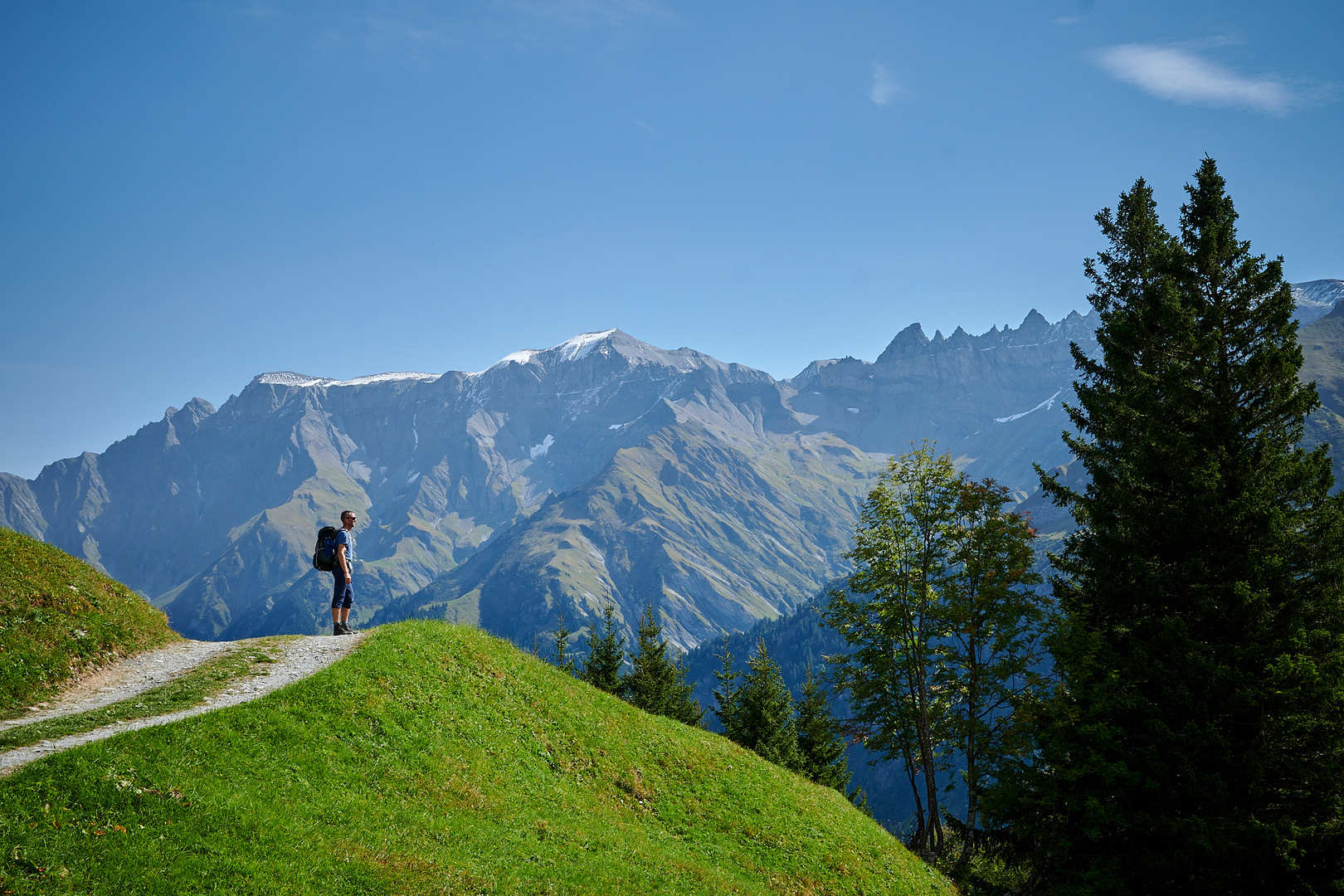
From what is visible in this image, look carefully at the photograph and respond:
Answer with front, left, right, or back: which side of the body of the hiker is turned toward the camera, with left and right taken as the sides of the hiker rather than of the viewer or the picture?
right

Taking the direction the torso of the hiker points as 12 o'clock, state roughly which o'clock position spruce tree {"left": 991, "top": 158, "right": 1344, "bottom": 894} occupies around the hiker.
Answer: The spruce tree is roughly at 1 o'clock from the hiker.

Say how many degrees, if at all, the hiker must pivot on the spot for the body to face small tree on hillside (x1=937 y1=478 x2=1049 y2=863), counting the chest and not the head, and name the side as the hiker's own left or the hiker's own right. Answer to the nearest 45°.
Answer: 0° — they already face it
